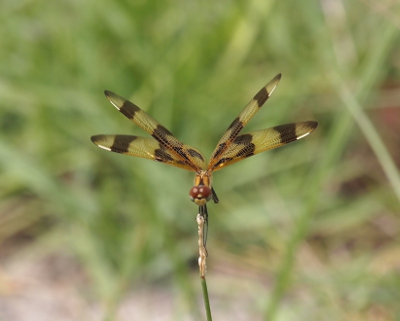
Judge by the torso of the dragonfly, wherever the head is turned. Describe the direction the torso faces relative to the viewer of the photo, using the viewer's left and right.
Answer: facing the viewer
